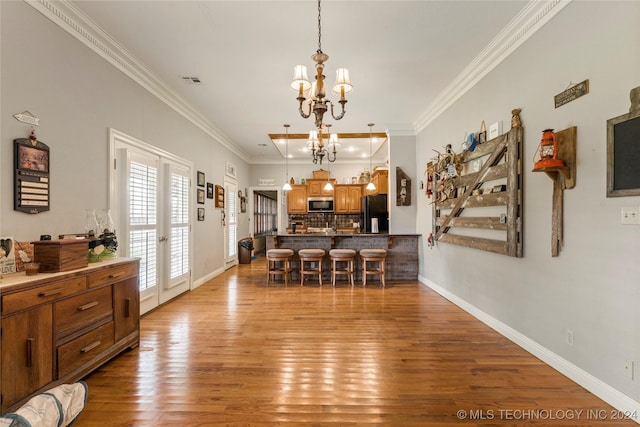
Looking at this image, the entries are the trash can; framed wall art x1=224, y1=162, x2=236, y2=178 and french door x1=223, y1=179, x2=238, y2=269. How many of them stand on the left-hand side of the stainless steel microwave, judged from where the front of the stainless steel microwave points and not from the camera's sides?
0

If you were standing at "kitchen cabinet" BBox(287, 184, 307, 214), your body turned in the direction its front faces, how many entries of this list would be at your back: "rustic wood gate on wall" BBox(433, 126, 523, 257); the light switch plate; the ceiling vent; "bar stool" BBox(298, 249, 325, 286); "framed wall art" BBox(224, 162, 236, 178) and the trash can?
0

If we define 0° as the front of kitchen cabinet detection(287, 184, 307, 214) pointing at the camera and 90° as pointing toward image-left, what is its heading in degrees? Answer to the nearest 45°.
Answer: approximately 0°

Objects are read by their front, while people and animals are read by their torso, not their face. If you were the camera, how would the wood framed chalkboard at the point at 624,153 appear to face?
facing the viewer and to the left of the viewer

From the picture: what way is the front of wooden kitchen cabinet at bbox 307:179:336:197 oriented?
toward the camera

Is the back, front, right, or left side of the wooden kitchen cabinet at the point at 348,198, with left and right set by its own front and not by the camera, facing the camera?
front

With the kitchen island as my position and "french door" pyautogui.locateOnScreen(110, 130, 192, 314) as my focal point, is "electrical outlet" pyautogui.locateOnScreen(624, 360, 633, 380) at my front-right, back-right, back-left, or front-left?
front-left

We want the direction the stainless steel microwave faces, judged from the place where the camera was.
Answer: facing the viewer

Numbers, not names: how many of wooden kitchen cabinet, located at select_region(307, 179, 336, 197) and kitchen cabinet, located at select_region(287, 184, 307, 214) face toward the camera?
2

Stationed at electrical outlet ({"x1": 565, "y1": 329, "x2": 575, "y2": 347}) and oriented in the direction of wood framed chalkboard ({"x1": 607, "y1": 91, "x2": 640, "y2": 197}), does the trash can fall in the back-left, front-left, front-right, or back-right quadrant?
back-right

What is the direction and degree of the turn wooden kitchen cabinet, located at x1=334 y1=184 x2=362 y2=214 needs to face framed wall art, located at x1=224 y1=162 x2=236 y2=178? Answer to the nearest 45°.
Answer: approximately 45° to its right

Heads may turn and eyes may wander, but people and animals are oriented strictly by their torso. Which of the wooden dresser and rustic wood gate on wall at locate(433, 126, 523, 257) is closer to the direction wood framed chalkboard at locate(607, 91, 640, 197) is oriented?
the wooden dresser

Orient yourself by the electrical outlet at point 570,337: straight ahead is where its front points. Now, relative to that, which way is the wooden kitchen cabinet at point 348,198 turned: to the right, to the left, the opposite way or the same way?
to the left

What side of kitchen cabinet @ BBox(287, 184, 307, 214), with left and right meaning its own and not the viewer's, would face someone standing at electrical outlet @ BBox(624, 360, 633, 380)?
front
